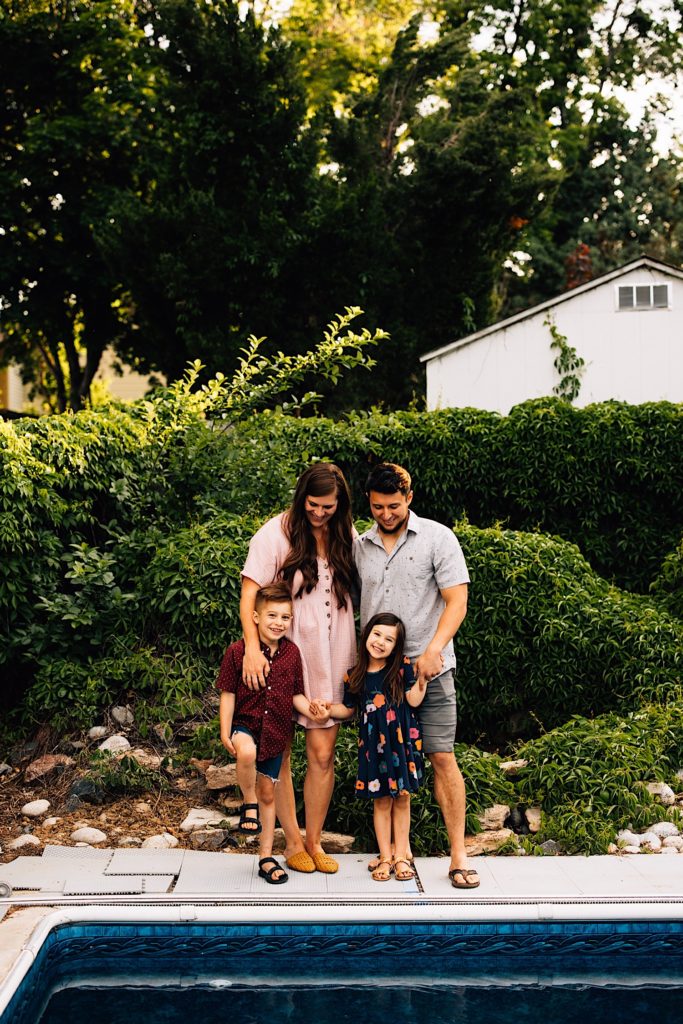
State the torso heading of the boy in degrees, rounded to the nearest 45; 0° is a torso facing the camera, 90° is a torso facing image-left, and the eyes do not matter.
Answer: approximately 0°

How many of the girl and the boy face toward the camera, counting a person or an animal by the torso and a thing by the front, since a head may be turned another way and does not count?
2

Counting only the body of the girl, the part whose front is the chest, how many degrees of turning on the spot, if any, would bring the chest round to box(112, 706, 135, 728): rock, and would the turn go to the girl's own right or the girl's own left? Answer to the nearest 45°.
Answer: approximately 135° to the girl's own right

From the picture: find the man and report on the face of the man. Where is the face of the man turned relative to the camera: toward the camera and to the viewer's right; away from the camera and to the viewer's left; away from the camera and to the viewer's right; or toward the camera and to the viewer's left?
toward the camera and to the viewer's left

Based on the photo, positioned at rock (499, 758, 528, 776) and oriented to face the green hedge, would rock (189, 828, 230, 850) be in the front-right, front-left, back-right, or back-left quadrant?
back-left

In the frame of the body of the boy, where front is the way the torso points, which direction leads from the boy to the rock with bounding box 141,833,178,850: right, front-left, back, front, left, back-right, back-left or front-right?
back-right

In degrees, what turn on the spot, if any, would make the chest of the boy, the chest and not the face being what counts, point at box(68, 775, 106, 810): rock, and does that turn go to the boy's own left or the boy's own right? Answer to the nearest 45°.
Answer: approximately 135° to the boy's own right

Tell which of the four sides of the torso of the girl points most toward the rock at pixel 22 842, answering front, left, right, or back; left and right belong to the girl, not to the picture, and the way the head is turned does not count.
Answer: right

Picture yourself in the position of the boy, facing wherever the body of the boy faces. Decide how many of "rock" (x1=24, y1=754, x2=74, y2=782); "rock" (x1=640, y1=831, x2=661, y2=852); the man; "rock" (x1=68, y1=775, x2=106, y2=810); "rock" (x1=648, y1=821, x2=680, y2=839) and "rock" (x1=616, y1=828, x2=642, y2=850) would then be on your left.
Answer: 4

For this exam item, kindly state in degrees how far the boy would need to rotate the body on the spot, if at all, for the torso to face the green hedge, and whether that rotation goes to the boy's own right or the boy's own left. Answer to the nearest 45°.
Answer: approximately 135° to the boy's own left
